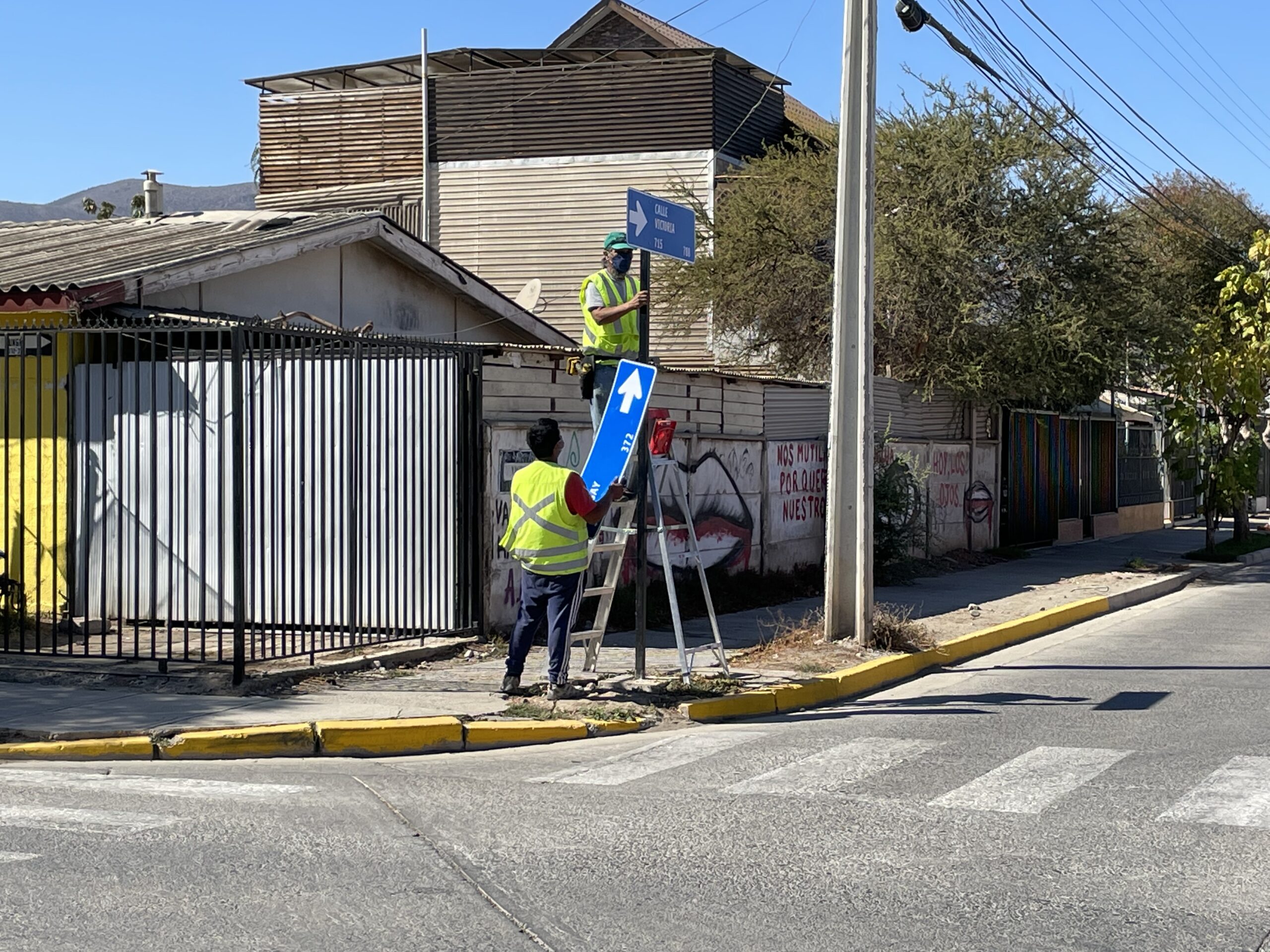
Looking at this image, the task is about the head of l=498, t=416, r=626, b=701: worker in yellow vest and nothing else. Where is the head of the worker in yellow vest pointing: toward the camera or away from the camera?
away from the camera

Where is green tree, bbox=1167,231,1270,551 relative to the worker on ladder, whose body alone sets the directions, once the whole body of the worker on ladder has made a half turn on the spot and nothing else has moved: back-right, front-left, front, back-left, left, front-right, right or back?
right

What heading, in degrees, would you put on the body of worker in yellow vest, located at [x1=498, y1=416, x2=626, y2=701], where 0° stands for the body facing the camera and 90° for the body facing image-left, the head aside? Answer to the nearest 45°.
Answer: approximately 225°

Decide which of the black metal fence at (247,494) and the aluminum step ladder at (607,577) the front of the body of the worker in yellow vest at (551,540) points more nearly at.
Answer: the aluminum step ladder

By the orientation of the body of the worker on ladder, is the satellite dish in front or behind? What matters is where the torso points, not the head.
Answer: behind

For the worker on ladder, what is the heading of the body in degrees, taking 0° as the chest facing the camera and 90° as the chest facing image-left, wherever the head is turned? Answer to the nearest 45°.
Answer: approximately 315°

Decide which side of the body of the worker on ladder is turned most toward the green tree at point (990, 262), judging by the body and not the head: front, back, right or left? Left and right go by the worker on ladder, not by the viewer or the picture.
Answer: left
